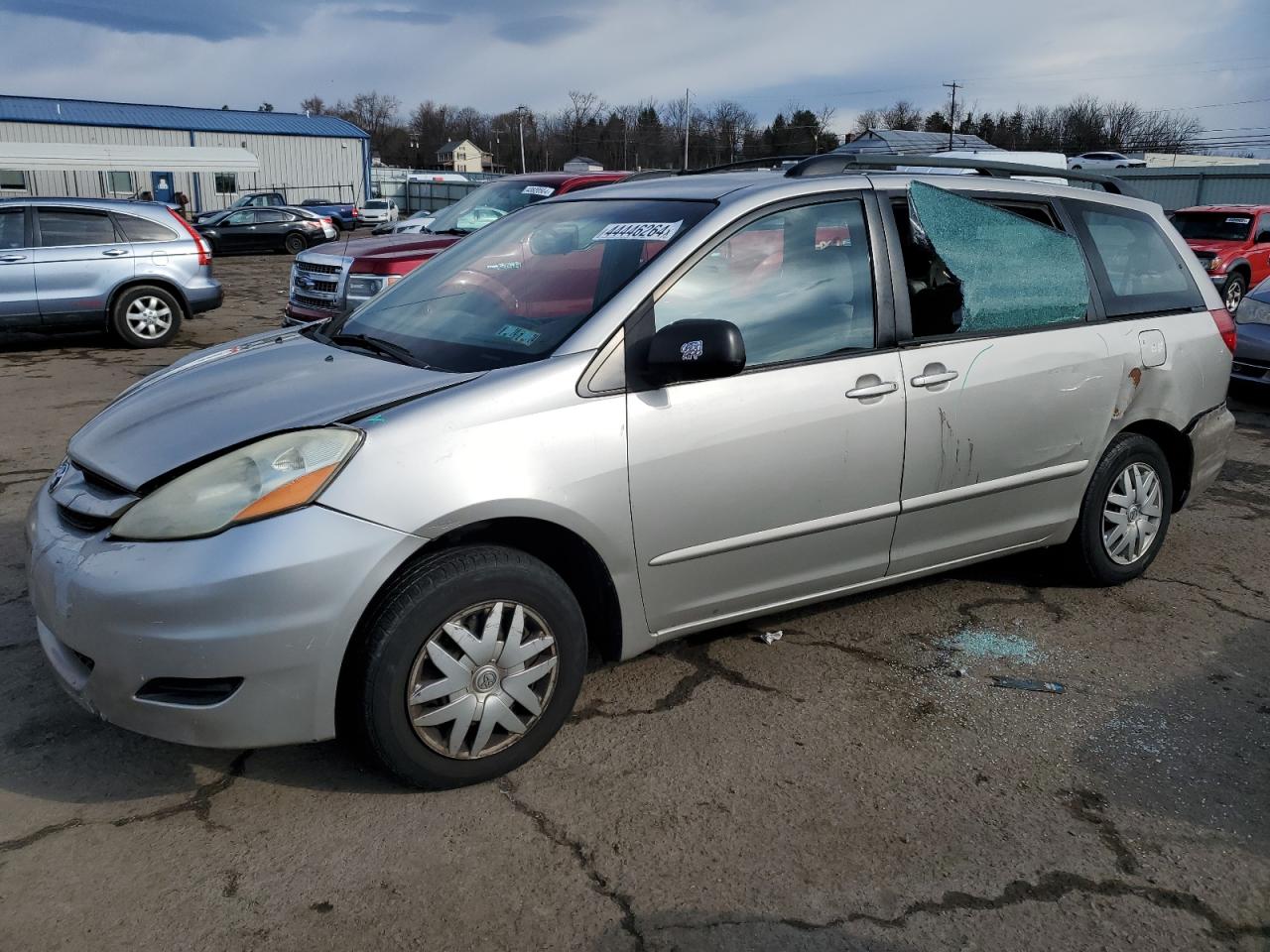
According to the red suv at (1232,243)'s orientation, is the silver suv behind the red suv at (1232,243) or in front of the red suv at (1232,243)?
in front

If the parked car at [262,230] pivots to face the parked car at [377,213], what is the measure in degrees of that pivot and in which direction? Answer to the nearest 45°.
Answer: approximately 90° to its right

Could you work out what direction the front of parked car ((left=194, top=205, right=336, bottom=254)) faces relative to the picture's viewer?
facing to the left of the viewer

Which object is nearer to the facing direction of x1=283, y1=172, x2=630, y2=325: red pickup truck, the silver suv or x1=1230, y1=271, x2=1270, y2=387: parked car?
the silver suv

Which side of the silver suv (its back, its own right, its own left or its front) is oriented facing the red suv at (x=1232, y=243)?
back

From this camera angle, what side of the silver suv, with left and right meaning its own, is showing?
left

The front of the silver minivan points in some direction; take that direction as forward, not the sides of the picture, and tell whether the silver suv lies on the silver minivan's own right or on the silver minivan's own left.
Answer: on the silver minivan's own right

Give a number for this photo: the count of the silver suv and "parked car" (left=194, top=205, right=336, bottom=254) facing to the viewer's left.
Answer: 2

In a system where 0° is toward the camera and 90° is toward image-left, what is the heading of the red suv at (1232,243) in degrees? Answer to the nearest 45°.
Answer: approximately 45°

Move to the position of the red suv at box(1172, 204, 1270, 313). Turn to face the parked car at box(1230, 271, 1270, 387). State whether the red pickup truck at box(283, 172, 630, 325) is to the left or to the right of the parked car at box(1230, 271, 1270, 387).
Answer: right

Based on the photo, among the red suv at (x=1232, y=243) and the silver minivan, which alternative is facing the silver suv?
the red suv

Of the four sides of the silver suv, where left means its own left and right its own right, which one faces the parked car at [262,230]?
right

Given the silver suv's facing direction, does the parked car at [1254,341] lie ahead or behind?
behind
